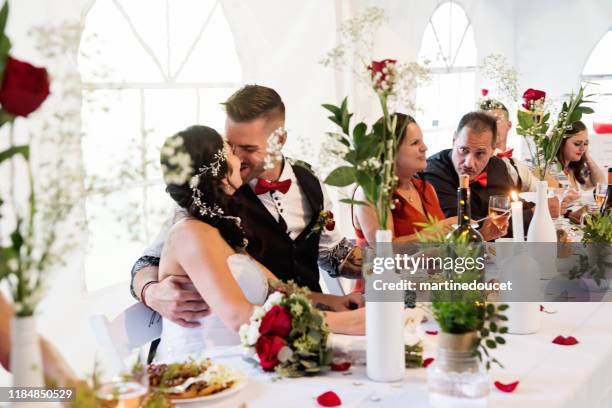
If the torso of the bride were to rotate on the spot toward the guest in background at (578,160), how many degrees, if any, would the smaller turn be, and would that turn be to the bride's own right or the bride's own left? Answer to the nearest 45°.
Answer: approximately 45° to the bride's own left

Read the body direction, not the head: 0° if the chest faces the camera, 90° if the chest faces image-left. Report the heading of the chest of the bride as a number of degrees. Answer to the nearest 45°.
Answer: approximately 270°

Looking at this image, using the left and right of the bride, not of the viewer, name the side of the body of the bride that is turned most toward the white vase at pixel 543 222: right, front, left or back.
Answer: front

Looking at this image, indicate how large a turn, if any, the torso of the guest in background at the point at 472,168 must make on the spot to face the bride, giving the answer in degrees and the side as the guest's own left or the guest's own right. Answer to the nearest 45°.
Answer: approximately 45° to the guest's own right

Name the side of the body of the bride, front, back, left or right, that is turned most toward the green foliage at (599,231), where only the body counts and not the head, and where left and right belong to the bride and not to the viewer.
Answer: front

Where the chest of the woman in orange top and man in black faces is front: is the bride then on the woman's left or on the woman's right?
on the woman's right

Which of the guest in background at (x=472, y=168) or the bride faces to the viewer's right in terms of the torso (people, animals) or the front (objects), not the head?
the bride

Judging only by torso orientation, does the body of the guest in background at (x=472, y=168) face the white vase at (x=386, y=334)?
yes

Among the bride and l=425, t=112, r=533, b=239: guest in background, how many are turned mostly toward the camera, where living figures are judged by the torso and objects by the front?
1

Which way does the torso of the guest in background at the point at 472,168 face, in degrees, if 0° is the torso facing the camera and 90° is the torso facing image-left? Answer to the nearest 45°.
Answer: approximately 0°
